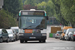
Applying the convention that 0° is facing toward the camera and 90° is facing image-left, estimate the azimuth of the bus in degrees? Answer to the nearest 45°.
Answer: approximately 0°
